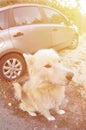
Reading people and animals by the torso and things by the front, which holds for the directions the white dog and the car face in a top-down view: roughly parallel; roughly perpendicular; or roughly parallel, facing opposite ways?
roughly perpendicular

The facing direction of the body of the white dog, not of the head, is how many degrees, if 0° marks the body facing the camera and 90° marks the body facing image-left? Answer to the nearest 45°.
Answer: approximately 315°
